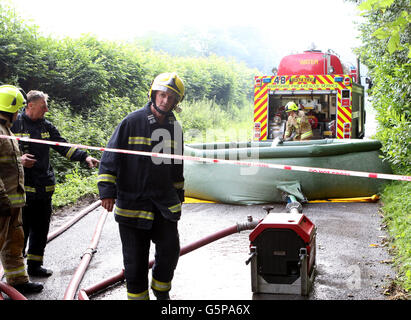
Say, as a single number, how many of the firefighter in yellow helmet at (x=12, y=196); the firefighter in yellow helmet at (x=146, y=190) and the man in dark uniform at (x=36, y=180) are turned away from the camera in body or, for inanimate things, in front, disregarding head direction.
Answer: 0

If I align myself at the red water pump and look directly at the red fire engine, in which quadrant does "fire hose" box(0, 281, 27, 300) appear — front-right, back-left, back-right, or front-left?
back-left

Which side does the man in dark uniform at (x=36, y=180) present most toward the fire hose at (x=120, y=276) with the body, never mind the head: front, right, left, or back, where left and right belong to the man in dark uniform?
front

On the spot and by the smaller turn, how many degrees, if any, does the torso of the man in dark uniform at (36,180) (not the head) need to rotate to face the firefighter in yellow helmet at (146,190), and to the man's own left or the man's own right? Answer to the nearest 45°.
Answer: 0° — they already face them

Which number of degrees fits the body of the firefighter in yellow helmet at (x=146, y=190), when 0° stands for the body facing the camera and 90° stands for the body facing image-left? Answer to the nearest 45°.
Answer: approximately 315°

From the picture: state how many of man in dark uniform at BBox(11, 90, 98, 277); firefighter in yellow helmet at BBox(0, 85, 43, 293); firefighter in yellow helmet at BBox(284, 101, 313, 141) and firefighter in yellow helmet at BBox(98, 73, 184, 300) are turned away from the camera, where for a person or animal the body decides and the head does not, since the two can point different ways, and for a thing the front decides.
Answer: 0

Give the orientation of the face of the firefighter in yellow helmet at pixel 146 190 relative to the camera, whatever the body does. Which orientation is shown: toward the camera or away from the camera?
toward the camera
